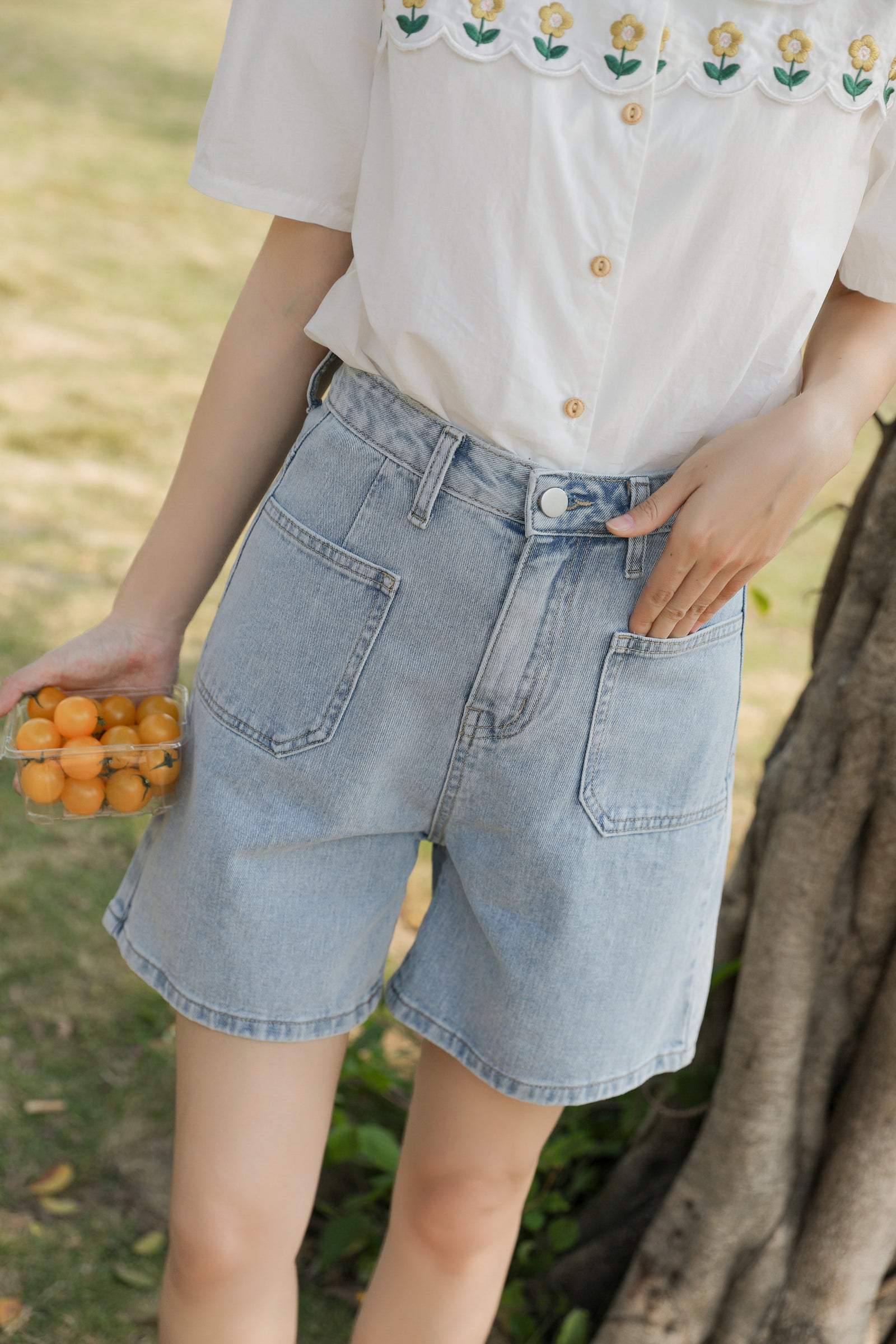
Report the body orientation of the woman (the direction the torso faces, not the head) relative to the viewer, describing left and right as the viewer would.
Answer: facing the viewer

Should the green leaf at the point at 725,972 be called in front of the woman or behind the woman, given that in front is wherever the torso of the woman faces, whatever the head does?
behind
